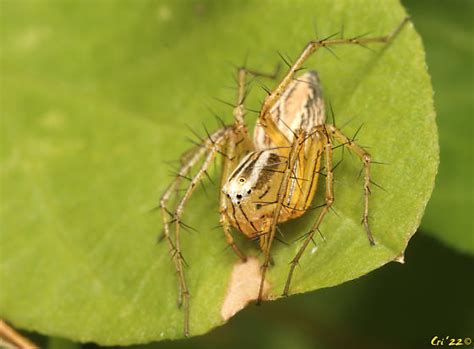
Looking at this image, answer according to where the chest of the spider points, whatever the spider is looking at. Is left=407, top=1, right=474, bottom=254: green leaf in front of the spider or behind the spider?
behind

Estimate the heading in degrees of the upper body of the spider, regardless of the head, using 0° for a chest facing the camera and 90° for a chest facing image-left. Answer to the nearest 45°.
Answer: approximately 45°
